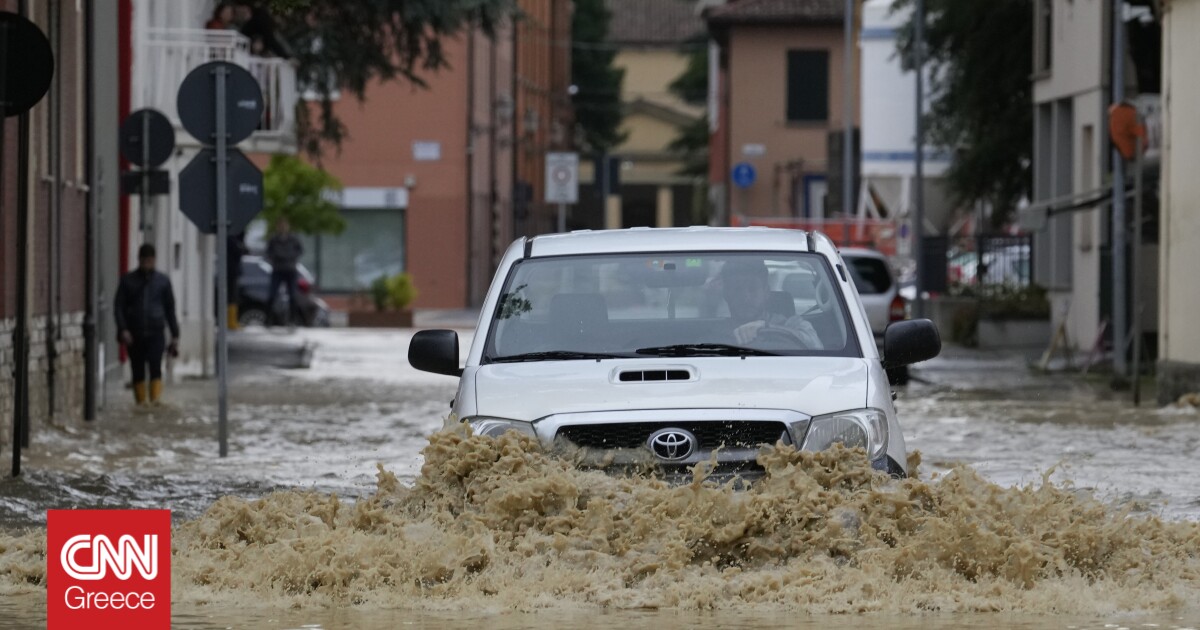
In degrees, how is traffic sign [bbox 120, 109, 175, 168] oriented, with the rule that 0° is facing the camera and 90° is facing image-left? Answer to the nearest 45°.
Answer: approximately 180°

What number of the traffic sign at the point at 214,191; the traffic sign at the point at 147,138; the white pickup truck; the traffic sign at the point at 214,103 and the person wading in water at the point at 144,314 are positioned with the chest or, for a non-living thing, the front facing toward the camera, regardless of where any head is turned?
2

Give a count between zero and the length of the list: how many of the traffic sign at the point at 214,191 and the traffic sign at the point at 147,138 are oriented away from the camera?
2

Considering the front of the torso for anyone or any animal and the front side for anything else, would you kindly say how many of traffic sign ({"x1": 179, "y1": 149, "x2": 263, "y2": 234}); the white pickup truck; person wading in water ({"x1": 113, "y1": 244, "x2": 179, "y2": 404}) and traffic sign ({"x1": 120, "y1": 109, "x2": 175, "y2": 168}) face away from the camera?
2

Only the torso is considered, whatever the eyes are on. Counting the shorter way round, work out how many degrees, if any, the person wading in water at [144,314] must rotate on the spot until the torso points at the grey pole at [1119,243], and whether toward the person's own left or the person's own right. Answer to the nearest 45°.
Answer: approximately 90° to the person's own left

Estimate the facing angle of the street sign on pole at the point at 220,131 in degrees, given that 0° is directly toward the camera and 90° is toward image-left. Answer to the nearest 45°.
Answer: approximately 180°

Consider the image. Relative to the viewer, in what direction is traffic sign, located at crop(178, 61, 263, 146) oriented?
away from the camera

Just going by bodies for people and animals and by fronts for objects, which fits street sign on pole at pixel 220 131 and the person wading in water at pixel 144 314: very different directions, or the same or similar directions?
very different directions

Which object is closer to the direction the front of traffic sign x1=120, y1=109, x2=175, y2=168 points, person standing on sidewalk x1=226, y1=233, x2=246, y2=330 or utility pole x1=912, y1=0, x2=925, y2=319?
the person standing on sidewalk

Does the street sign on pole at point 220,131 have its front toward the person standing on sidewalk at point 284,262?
yes
